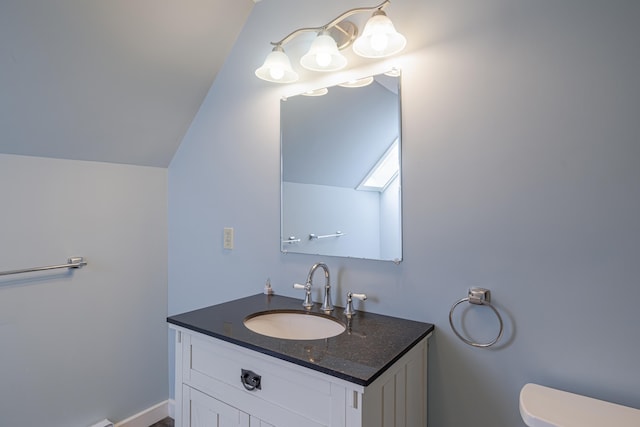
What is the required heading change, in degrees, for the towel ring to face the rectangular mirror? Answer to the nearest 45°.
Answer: approximately 45° to its right

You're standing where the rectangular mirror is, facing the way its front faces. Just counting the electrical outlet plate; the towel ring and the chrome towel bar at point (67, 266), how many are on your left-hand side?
1

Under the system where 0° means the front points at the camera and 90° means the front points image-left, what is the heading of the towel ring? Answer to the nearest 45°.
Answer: approximately 45°

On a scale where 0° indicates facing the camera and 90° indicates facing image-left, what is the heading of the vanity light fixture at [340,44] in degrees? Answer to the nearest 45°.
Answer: approximately 45°

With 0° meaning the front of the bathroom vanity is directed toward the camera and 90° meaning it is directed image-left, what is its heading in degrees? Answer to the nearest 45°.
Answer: approximately 45°

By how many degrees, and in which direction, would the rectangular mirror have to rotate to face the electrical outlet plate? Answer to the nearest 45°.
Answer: approximately 90° to its right

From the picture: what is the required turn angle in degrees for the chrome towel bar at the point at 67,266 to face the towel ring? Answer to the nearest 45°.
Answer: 0° — it already faces it

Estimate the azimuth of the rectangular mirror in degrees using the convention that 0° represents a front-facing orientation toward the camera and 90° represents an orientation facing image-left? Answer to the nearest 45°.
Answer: approximately 45°

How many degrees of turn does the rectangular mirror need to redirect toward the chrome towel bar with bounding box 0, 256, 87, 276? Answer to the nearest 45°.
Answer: approximately 45° to its right
